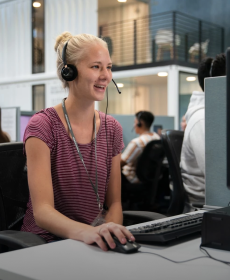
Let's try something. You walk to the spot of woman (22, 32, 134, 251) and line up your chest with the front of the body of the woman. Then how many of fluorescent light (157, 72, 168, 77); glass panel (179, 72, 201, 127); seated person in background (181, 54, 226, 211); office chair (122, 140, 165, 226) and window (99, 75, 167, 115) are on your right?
0

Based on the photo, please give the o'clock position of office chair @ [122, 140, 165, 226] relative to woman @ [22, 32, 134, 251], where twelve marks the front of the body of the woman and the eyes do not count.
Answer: The office chair is roughly at 8 o'clock from the woman.

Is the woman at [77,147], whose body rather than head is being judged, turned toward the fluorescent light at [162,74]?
no

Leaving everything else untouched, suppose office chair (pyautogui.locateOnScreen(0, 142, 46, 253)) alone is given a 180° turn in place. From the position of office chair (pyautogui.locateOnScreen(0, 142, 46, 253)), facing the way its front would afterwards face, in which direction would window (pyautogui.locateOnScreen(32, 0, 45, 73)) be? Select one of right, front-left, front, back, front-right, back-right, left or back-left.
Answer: front-right

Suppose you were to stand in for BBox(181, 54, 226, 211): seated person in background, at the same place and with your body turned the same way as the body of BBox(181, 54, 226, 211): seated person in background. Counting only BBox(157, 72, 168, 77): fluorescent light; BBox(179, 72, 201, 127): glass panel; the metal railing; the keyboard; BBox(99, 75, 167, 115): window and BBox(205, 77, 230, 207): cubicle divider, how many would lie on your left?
4

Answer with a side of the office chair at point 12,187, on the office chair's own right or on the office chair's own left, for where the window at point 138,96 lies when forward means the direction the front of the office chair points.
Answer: on the office chair's own left

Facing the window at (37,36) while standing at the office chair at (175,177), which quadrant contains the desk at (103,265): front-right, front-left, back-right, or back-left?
back-left

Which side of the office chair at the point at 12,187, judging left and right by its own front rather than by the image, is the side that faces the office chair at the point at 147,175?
left

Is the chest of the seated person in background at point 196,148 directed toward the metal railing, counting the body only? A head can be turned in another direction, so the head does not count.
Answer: no

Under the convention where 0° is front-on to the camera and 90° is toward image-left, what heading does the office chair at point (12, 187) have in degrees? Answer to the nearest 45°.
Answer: approximately 315°
